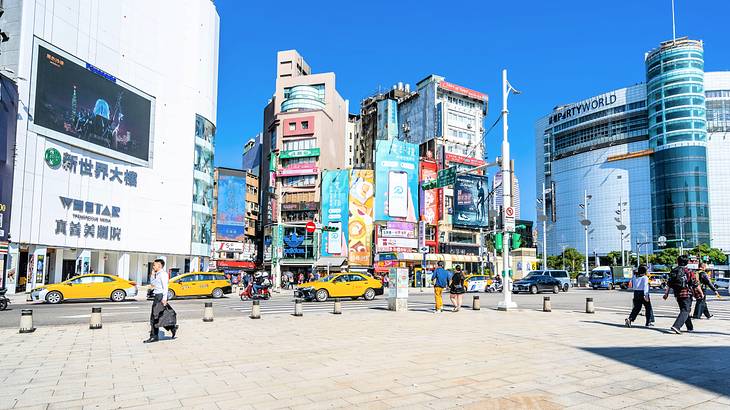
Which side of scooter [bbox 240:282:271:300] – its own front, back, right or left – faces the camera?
left

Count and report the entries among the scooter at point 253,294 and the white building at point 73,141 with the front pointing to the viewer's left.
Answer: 1

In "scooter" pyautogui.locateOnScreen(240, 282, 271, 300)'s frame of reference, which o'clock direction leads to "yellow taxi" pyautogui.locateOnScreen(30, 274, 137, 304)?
The yellow taxi is roughly at 12 o'clock from the scooter.

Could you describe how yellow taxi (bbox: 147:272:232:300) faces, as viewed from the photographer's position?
facing to the left of the viewer

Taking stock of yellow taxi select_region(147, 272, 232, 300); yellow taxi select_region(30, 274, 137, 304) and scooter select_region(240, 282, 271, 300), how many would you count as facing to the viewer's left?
3

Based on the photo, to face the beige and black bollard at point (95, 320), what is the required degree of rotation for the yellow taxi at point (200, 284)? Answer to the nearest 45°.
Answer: approximately 90° to its left

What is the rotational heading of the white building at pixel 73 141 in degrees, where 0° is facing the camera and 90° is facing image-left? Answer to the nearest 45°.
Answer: approximately 315°

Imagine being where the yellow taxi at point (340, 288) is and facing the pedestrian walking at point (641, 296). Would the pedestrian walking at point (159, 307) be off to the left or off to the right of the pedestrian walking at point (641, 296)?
right

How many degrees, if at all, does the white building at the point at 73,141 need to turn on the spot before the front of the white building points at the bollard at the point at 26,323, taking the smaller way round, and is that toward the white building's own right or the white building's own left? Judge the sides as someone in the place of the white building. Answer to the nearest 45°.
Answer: approximately 45° to the white building's own right

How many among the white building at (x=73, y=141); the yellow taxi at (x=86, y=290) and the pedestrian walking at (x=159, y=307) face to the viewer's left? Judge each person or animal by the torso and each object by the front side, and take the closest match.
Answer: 2

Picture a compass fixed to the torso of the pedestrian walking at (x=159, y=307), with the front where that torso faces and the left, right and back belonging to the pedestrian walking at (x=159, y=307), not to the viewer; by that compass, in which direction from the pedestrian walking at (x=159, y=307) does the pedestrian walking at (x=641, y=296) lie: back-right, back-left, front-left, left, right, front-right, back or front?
back

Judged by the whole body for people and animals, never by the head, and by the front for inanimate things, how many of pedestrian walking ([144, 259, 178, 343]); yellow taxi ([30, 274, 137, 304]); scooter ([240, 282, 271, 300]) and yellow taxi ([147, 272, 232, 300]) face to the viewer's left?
4

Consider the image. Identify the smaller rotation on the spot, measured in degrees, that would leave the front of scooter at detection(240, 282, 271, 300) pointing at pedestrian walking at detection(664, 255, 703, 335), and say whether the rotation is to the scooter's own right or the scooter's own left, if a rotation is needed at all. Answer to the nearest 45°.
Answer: approximately 135° to the scooter's own left

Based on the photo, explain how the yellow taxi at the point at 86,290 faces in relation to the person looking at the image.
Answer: facing to the left of the viewer

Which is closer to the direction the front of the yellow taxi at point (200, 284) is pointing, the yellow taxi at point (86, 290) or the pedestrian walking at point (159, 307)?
the yellow taxi

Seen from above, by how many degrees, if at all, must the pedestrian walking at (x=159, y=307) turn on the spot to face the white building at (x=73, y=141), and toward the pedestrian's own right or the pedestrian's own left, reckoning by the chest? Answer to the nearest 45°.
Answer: approximately 90° to the pedestrian's own right

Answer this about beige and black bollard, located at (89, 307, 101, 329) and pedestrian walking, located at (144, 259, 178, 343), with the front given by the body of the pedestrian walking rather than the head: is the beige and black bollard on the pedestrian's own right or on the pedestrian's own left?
on the pedestrian's own right
